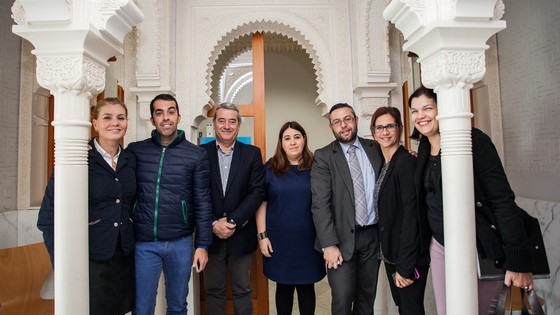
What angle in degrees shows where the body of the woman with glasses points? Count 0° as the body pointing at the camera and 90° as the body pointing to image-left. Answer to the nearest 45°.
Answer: approximately 45°

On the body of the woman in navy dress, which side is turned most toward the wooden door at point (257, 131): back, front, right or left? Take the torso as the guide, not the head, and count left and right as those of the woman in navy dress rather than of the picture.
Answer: back

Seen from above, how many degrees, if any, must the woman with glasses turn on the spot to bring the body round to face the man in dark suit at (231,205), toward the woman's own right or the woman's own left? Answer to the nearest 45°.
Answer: approximately 45° to the woman's own right

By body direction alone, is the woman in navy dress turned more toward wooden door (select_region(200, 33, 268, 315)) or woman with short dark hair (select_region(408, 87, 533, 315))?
the woman with short dark hair

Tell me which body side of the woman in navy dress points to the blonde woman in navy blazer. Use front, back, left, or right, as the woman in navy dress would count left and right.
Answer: right

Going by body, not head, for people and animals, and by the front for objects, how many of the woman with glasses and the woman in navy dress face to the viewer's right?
0
